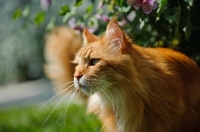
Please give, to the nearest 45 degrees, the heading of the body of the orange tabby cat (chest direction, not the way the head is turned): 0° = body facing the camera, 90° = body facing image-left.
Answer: approximately 45°
